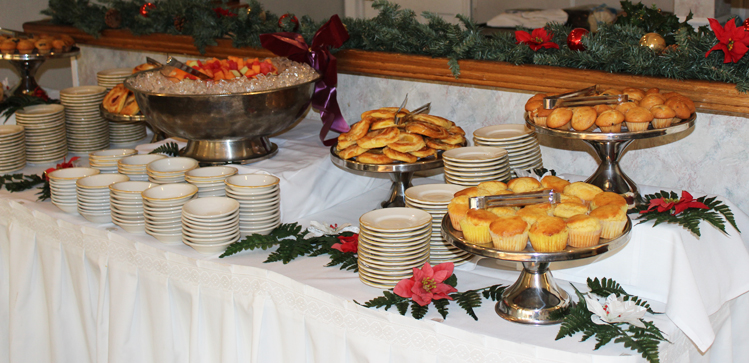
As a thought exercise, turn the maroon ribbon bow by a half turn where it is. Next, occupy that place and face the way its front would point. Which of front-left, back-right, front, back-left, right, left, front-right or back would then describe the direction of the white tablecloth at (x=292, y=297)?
back

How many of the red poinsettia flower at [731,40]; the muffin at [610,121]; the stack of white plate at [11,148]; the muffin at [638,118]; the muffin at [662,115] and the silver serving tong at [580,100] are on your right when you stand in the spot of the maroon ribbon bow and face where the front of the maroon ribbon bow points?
1

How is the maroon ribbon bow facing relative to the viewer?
toward the camera

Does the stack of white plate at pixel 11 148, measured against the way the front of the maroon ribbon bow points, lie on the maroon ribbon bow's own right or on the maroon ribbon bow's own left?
on the maroon ribbon bow's own right

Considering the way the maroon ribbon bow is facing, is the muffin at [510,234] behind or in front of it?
in front

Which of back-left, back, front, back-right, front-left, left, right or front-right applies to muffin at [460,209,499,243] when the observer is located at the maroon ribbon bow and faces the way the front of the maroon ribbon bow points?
front

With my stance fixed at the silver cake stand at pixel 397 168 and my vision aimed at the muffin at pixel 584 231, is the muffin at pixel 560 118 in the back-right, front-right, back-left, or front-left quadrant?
front-left

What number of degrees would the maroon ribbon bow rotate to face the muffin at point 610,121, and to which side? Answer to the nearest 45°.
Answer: approximately 45° to its left

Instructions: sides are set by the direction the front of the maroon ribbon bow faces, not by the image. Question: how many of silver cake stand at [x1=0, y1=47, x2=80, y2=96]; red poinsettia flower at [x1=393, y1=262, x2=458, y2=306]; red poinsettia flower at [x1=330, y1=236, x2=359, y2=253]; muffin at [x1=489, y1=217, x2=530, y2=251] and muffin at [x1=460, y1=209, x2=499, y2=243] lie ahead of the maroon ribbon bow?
4

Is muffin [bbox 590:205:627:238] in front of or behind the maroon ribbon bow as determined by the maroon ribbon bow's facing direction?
in front
